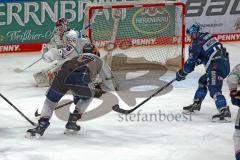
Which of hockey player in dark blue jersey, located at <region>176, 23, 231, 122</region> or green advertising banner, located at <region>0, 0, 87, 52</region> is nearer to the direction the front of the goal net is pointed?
the hockey player in dark blue jersey

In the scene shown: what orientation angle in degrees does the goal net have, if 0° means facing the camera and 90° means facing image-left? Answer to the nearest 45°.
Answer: approximately 0°

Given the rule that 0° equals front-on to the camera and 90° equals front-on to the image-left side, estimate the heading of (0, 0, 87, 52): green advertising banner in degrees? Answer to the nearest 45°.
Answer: approximately 0°

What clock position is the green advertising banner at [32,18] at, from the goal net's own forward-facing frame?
The green advertising banner is roughly at 4 o'clock from the goal net.

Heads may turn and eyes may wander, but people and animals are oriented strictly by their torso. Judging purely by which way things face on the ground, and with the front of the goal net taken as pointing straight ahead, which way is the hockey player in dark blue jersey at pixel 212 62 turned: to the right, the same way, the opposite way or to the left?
to the right

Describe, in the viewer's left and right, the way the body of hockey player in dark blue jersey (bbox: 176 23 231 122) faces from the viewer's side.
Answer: facing to the left of the viewer

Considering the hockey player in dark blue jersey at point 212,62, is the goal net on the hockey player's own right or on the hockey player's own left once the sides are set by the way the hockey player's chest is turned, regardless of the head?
on the hockey player's own right

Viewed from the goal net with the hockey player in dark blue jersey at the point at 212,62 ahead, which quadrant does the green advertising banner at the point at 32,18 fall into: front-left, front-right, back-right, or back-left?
back-right
